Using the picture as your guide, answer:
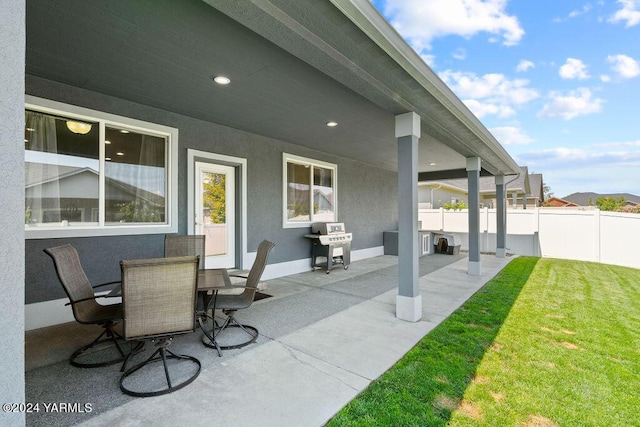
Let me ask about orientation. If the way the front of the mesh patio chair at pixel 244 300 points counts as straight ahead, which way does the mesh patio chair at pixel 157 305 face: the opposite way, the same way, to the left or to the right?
to the right

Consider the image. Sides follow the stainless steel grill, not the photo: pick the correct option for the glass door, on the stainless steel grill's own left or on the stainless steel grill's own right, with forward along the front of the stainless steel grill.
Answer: on the stainless steel grill's own right

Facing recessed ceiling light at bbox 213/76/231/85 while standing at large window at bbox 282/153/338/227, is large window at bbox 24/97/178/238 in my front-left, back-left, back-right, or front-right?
front-right

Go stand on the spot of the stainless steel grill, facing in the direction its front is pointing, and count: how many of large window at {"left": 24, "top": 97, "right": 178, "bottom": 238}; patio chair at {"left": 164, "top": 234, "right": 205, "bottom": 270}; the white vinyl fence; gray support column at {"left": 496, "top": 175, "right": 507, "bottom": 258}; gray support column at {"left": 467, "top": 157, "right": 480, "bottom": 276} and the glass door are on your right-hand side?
3

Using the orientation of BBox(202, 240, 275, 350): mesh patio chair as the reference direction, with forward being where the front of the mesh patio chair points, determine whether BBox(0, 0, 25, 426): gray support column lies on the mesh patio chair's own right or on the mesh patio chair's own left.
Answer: on the mesh patio chair's own left

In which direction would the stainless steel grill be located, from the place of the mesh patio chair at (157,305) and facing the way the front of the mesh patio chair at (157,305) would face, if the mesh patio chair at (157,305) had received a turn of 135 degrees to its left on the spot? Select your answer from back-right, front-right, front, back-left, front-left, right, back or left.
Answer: back

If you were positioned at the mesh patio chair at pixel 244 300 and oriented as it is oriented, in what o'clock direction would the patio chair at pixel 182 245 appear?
The patio chair is roughly at 2 o'clock from the mesh patio chair.

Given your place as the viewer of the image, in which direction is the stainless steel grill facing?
facing the viewer and to the right of the viewer

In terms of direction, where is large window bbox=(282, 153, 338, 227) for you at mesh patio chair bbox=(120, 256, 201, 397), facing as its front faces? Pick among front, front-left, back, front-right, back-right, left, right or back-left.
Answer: front-right

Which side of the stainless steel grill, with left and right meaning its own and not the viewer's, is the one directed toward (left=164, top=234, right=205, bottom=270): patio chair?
right

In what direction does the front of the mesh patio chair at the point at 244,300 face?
to the viewer's left

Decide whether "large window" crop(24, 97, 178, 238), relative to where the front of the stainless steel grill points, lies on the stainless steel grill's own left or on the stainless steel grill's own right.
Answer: on the stainless steel grill's own right

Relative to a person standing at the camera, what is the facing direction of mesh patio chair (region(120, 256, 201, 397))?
facing away from the viewer

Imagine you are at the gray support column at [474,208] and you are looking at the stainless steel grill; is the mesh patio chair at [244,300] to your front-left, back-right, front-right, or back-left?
front-left

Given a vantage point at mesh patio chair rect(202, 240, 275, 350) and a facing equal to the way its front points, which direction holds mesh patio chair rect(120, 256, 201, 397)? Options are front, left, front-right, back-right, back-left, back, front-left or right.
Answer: front-left

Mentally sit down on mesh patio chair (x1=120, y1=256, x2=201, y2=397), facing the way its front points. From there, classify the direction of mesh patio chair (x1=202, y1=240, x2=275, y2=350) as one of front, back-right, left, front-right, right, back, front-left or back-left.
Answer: front-right

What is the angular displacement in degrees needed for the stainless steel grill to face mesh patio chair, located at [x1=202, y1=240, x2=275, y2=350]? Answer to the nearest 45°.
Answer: approximately 45° to its right

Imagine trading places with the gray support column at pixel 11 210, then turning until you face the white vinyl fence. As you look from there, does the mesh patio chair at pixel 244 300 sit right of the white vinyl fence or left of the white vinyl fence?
left
